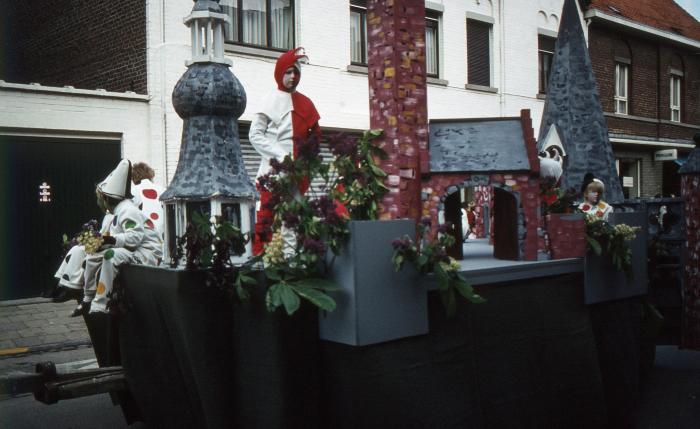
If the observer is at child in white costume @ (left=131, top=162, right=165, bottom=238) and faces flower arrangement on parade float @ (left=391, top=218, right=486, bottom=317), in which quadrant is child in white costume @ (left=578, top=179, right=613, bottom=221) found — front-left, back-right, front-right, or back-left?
front-left

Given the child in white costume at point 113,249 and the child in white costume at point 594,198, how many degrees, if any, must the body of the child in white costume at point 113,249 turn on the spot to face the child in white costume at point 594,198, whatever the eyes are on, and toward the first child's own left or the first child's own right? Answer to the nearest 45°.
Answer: approximately 180°

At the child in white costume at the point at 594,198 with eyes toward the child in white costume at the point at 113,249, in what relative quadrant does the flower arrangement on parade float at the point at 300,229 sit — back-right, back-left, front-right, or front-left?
front-left

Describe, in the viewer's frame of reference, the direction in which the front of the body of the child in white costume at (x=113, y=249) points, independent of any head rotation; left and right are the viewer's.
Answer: facing to the left of the viewer

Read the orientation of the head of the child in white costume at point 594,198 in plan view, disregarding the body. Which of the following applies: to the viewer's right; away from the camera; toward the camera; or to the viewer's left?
toward the camera

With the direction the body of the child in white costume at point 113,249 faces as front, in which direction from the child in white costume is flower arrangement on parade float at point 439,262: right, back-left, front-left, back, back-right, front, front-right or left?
back-left

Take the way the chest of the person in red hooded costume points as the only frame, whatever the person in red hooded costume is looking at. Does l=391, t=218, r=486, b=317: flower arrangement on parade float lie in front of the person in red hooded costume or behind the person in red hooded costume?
in front

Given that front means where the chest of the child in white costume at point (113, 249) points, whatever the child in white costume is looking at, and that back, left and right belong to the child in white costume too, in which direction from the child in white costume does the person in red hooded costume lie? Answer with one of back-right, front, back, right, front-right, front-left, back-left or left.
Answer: back

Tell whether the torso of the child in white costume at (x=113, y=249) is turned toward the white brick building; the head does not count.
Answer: no

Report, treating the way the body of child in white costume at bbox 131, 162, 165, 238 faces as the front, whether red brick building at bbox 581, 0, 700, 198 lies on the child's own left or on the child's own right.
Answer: on the child's own right
